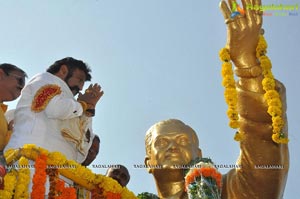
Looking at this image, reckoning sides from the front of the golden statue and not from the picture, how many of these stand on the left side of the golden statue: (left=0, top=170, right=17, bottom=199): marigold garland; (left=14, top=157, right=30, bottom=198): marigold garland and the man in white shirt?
0

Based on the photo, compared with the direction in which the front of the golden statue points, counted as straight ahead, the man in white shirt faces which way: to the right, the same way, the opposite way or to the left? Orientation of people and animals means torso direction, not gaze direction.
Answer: to the left

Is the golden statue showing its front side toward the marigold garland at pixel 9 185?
no

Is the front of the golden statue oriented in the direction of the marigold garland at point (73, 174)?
no

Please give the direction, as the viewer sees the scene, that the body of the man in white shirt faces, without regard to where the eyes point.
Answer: to the viewer's right

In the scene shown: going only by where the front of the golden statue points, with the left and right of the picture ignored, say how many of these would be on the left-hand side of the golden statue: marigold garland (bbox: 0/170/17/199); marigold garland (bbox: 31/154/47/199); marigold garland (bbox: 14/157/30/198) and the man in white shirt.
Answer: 0

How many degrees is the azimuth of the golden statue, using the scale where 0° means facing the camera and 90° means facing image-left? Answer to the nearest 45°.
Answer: approximately 0°

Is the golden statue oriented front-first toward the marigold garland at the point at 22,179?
no

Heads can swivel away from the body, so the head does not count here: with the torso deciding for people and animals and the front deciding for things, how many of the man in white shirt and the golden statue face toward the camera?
1

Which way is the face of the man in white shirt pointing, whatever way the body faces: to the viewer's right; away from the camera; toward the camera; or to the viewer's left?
to the viewer's right

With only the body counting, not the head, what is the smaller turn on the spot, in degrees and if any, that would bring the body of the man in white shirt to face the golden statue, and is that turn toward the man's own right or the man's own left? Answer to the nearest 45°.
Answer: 0° — they already face it
